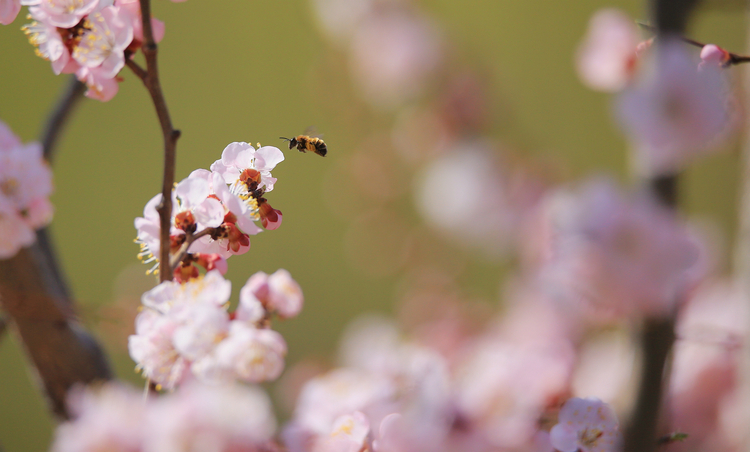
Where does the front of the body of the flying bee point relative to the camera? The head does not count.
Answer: to the viewer's left

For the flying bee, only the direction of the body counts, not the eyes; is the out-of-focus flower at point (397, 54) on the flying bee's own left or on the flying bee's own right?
on the flying bee's own right
